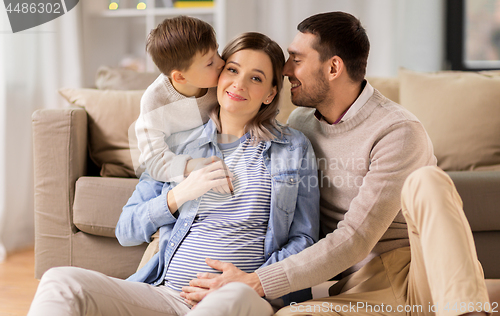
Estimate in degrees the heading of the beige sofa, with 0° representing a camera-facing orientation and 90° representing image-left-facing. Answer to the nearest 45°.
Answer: approximately 0°

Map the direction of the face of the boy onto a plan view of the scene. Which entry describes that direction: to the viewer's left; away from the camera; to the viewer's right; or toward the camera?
to the viewer's right

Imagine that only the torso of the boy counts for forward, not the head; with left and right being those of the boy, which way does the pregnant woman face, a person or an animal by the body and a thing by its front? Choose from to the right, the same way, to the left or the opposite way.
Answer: to the right

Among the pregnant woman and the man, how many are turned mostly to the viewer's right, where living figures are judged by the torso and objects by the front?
0

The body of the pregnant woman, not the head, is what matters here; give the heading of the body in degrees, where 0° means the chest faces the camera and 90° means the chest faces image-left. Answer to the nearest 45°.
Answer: approximately 45°
